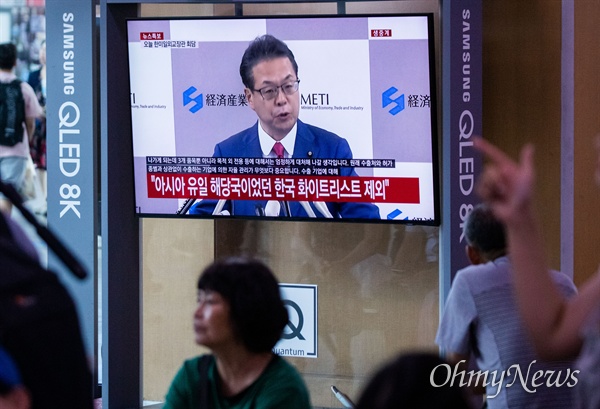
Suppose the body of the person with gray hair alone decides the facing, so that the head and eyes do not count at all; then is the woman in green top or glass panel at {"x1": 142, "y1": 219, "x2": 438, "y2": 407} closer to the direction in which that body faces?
the glass panel

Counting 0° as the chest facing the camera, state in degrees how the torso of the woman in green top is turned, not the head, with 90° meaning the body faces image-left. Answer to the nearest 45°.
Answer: approximately 45°

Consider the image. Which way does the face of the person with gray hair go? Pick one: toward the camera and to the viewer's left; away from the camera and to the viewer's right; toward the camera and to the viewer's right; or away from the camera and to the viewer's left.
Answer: away from the camera and to the viewer's left

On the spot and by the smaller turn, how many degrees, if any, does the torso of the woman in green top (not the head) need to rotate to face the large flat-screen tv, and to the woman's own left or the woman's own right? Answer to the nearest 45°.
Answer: approximately 135° to the woman's own right

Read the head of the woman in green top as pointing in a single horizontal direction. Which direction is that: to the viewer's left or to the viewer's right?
to the viewer's left

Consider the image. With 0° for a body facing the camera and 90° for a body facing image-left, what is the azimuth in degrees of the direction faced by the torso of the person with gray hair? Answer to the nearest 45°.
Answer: approximately 135°

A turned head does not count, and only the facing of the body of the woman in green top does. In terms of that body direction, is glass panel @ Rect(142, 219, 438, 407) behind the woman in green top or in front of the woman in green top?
behind
